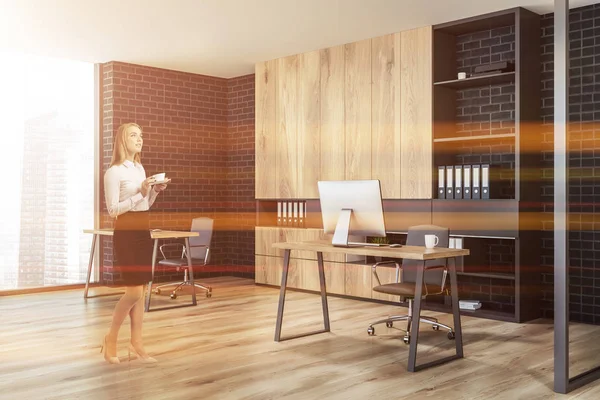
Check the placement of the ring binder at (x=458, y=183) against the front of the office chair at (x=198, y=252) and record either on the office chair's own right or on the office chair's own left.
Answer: on the office chair's own left

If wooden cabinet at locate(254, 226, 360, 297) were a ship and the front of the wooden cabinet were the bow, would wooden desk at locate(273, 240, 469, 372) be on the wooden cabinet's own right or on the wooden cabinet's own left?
on the wooden cabinet's own left

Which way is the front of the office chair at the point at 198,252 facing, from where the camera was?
facing the viewer and to the left of the viewer

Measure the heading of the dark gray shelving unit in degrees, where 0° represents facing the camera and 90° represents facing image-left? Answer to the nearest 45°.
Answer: approximately 45°

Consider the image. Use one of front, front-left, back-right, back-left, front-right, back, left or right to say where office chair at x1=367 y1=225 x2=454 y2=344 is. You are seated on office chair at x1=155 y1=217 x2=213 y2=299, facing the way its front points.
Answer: left

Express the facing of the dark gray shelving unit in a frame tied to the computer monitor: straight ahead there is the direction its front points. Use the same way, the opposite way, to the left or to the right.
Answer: the opposite way

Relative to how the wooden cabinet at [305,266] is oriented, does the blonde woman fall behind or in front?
in front
